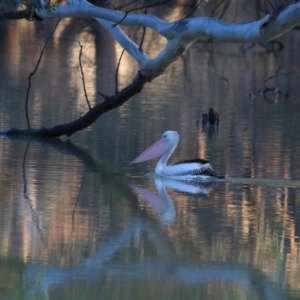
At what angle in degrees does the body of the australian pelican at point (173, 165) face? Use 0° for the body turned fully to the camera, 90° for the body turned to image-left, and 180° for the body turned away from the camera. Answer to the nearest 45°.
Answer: approximately 90°

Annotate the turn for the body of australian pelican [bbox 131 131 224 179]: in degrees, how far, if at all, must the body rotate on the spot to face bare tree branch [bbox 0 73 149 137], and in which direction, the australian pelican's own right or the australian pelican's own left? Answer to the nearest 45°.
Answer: approximately 45° to the australian pelican's own right
